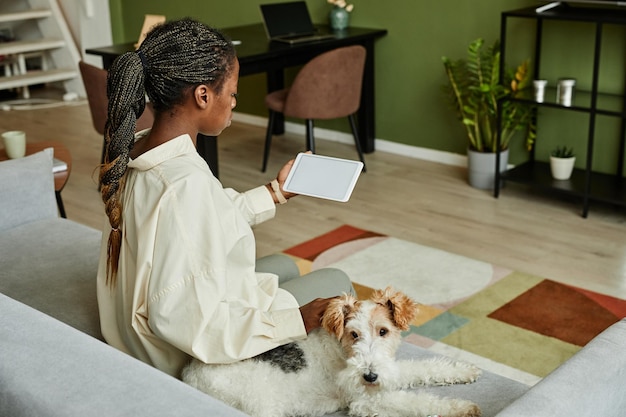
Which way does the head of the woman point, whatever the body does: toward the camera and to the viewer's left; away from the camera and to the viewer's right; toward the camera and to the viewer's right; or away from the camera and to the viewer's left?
away from the camera and to the viewer's right

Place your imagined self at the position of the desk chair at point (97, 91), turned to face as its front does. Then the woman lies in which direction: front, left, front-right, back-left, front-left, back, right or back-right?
back-right

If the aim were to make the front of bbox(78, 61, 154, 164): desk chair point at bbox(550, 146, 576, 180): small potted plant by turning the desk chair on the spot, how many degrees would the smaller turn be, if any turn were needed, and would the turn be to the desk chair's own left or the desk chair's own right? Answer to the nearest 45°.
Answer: approximately 45° to the desk chair's own right

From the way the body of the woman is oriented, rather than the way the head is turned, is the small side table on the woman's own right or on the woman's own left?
on the woman's own left

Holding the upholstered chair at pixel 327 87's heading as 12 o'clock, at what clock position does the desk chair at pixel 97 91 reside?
The desk chair is roughly at 10 o'clock from the upholstered chair.

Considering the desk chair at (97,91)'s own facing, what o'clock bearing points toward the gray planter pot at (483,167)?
The gray planter pot is roughly at 2 o'clock from the desk chair.

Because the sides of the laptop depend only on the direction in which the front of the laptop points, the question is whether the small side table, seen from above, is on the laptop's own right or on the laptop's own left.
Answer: on the laptop's own right

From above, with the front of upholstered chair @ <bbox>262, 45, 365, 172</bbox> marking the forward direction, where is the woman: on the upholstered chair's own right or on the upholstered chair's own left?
on the upholstered chair's own left

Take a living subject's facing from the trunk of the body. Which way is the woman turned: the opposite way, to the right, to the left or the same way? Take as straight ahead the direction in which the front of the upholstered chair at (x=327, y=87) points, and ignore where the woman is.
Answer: to the right

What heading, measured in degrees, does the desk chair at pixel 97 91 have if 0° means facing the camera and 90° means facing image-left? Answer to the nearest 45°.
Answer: approximately 225°

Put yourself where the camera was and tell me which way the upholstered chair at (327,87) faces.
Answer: facing away from the viewer and to the left of the viewer

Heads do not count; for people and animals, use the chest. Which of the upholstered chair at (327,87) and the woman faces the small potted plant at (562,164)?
the woman
